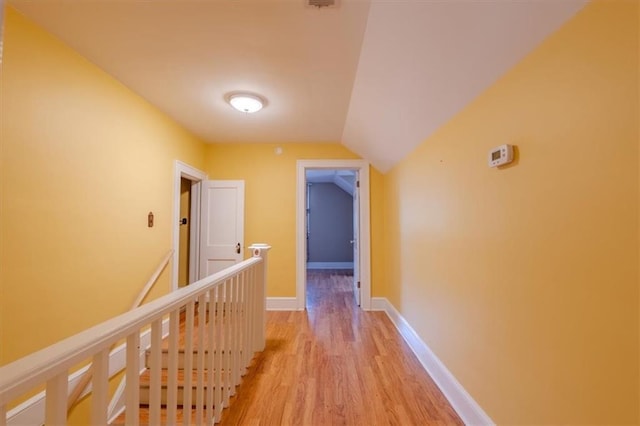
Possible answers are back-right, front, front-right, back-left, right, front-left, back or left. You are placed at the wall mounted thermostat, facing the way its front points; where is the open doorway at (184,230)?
front-right

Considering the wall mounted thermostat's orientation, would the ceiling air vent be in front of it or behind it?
in front

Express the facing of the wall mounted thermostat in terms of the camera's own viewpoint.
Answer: facing the viewer and to the left of the viewer

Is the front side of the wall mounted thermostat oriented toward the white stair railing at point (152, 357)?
yes

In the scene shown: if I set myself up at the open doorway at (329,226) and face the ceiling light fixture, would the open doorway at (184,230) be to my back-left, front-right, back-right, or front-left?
front-right

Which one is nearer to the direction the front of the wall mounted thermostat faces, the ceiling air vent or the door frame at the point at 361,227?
the ceiling air vent

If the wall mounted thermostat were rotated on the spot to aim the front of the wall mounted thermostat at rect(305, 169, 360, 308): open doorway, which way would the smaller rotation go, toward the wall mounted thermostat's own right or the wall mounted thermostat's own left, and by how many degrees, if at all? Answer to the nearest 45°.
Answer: approximately 90° to the wall mounted thermostat's own right

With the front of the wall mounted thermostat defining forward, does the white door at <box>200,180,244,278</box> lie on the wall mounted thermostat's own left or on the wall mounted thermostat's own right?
on the wall mounted thermostat's own right

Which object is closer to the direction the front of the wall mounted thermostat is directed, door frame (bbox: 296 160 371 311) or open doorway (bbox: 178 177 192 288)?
the open doorway

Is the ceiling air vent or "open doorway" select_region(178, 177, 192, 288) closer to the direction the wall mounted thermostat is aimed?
the ceiling air vent

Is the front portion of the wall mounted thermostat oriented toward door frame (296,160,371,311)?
no

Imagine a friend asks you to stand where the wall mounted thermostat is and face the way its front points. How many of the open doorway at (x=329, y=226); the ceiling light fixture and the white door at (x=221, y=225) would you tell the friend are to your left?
0
